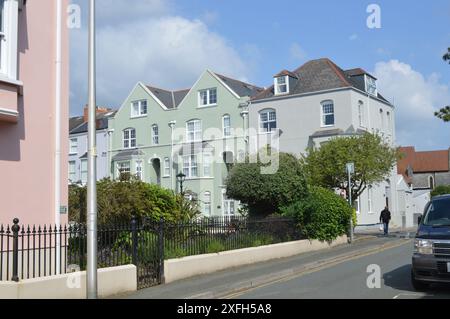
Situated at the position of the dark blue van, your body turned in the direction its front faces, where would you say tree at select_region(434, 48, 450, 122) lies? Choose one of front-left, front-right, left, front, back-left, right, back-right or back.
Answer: back

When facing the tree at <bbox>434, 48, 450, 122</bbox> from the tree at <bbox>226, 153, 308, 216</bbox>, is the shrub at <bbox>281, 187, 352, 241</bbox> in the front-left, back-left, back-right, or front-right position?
front-right

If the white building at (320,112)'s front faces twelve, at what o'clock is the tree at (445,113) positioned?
The tree is roughly at 10 o'clock from the white building.

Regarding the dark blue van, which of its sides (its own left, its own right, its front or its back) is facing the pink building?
right

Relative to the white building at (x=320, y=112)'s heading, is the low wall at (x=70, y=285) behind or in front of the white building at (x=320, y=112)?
in front

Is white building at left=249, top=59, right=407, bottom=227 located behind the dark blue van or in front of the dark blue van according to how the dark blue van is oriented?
behind

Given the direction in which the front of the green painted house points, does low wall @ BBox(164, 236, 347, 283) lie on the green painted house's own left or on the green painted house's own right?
on the green painted house's own left

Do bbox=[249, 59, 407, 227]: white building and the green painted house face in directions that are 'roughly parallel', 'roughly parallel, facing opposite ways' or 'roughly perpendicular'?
roughly parallel

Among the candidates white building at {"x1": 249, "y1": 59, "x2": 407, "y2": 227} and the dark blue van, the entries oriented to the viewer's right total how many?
0

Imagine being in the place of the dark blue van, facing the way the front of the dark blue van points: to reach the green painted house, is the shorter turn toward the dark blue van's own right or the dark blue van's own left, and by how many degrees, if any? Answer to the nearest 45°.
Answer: approximately 135° to the dark blue van's own right

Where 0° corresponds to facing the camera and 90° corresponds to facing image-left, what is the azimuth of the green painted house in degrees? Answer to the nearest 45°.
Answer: approximately 45°

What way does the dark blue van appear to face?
toward the camera

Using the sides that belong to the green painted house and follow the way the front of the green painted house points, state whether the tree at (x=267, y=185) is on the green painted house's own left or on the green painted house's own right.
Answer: on the green painted house's own left

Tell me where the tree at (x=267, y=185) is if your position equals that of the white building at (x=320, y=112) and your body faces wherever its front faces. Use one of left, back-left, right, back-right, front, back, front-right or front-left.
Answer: front-left

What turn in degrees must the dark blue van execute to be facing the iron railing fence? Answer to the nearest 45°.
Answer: approximately 90° to its right

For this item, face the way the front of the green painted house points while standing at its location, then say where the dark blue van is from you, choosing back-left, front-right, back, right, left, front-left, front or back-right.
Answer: front-left
